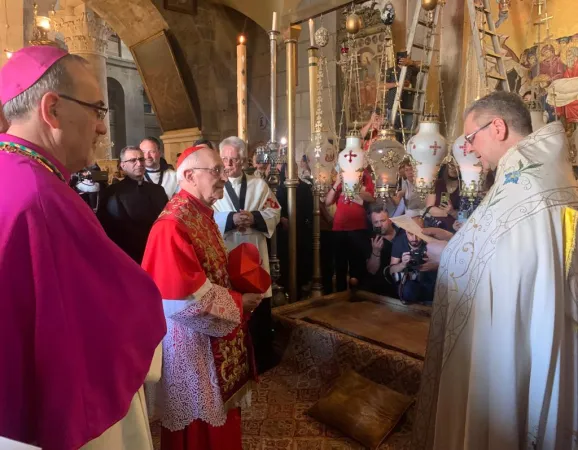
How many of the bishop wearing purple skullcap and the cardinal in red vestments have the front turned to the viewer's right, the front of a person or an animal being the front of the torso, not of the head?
2

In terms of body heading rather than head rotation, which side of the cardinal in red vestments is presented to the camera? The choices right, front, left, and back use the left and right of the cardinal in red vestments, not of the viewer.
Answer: right

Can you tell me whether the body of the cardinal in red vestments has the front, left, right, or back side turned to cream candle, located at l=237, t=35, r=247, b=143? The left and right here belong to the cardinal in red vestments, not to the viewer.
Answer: left

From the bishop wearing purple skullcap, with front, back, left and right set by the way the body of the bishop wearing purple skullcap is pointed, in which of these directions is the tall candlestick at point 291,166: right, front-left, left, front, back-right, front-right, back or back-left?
front-left

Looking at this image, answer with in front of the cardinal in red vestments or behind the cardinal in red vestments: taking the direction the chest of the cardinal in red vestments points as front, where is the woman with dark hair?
in front

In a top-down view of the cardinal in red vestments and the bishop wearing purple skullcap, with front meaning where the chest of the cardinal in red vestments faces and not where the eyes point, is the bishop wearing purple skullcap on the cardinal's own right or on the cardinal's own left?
on the cardinal's own right

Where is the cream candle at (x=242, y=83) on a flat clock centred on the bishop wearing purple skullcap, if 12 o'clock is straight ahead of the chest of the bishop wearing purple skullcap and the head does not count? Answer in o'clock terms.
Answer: The cream candle is roughly at 10 o'clock from the bishop wearing purple skullcap.

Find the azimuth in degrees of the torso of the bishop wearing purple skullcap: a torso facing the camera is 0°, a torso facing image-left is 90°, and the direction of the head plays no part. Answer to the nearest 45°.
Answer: approximately 270°

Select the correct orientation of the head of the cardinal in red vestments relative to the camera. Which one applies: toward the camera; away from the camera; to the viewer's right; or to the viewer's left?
to the viewer's right

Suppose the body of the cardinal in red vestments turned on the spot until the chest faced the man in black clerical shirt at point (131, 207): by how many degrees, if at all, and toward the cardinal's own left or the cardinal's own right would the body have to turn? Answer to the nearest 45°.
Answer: approximately 90° to the cardinal's own left

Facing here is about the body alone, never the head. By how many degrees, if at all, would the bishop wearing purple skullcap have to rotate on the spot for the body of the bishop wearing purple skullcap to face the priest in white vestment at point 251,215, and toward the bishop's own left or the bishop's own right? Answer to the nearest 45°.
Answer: approximately 45° to the bishop's own left

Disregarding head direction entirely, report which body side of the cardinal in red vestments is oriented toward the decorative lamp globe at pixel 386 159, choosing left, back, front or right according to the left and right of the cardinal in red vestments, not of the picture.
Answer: front
